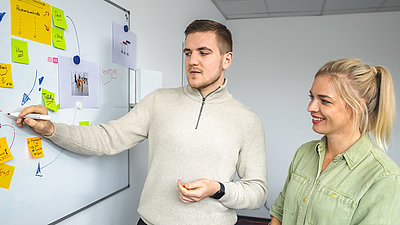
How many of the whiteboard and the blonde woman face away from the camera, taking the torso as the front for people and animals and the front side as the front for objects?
0

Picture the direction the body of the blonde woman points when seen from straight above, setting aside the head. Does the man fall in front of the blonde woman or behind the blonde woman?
in front

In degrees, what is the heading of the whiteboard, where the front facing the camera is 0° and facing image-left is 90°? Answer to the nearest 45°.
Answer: approximately 315°

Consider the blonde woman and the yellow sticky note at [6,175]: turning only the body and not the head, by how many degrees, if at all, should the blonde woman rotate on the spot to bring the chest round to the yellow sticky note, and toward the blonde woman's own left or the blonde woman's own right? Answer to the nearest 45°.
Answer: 0° — they already face it

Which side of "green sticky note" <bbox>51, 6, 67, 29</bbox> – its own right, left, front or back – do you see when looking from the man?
front

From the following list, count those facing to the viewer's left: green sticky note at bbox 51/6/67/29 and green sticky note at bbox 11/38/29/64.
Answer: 0

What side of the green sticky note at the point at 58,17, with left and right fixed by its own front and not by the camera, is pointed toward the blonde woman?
front

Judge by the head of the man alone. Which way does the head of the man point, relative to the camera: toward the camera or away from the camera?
toward the camera
